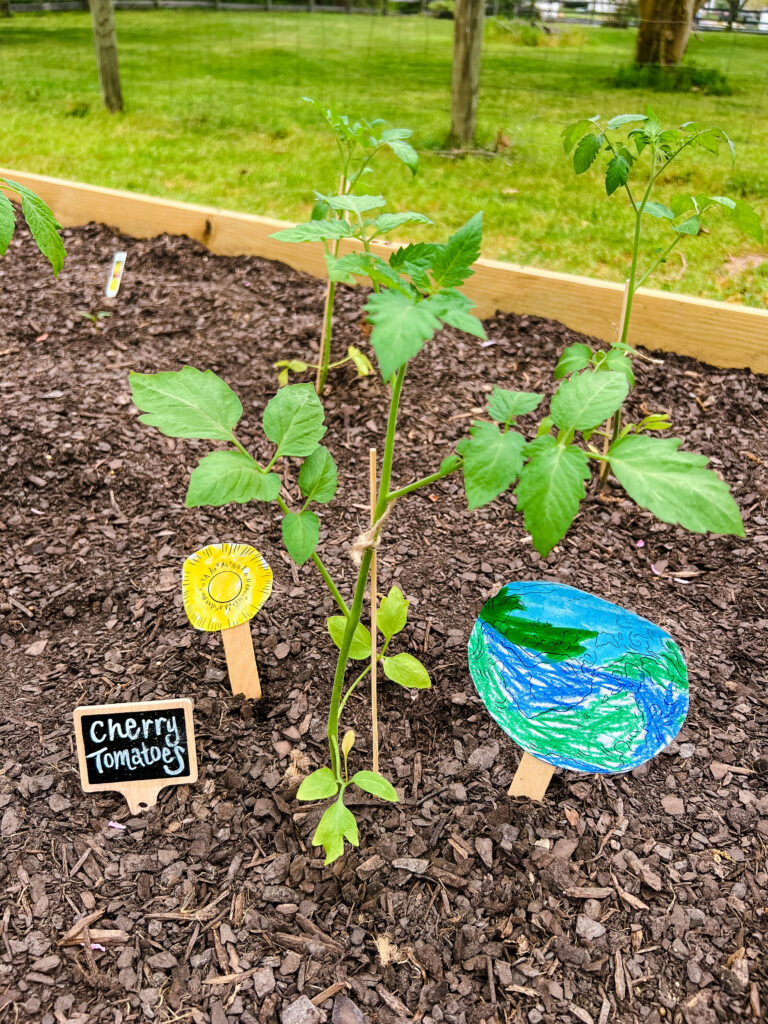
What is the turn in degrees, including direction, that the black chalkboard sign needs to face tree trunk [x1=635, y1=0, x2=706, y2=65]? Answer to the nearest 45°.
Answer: approximately 135° to its left

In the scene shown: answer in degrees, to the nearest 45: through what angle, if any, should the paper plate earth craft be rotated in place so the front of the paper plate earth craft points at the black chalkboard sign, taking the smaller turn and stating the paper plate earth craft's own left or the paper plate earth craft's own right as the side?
approximately 90° to the paper plate earth craft's own right

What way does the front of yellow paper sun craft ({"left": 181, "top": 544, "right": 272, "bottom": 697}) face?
toward the camera

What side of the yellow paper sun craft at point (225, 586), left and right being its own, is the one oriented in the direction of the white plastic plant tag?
back

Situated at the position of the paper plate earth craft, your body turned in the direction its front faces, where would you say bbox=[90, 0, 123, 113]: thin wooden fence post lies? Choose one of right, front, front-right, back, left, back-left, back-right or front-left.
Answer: back-right

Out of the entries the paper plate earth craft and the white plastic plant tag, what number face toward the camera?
2

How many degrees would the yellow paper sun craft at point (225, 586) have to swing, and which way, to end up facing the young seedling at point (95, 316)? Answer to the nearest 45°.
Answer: approximately 180°

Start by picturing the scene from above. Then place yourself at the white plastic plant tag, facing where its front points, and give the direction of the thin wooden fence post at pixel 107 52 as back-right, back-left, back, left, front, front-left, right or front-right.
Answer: back

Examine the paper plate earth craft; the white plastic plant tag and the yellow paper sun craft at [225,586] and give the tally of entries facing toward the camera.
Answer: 3

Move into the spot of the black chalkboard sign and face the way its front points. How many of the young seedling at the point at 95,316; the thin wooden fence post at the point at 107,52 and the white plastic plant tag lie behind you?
3

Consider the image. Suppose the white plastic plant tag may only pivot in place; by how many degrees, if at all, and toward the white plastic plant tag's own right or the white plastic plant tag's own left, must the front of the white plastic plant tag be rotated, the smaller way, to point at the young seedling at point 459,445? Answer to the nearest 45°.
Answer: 0° — it already faces it

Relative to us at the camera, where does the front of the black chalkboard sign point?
facing the viewer
